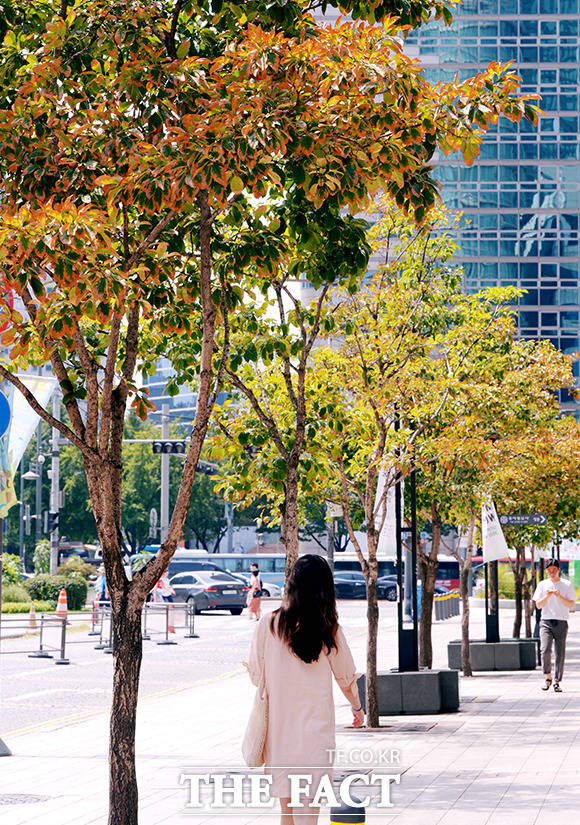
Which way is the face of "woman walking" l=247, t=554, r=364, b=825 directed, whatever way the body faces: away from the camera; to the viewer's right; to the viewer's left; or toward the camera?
away from the camera

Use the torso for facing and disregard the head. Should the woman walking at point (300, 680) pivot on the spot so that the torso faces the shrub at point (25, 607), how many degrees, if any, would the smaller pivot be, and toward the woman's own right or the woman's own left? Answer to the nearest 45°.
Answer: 0° — they already face it

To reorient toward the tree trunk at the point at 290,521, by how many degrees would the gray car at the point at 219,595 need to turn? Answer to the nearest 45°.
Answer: approximately 135° to its left

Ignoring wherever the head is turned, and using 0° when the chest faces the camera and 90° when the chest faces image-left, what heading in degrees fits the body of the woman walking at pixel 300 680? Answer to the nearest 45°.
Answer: approximately 180°

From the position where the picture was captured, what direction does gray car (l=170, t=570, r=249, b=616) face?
facing away from the viewer and to the left of the viewer

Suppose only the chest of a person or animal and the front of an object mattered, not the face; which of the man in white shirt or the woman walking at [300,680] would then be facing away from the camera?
the woman walking

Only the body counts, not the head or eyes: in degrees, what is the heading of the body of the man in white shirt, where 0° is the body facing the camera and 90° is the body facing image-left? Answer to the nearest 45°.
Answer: approximately 0°

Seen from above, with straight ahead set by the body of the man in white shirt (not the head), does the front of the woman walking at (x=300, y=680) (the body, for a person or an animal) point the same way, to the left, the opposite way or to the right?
the opposite way
